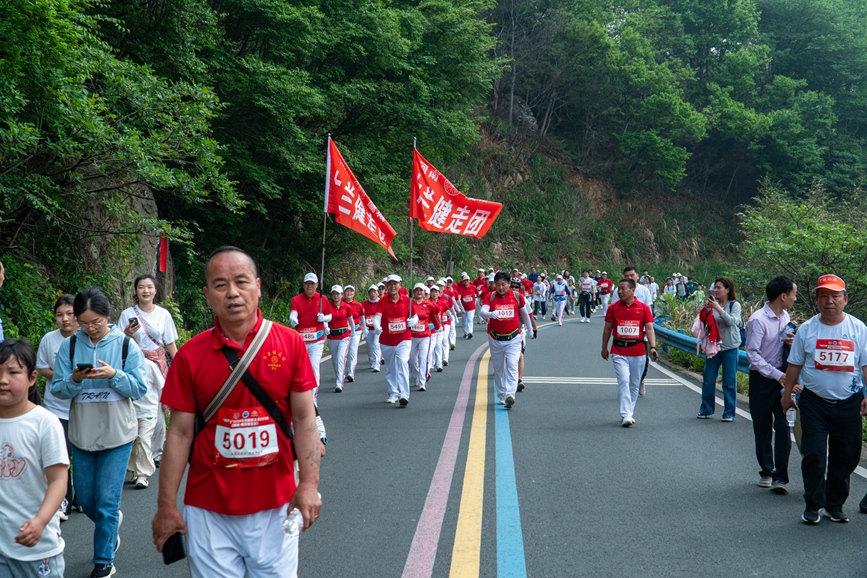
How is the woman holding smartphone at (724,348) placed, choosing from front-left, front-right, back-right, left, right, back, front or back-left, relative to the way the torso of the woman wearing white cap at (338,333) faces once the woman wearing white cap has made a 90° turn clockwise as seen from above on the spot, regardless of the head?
back-left

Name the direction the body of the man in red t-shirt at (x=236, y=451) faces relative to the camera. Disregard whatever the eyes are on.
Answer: toward the camera

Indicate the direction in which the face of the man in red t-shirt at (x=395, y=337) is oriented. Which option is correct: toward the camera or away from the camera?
toward the camera

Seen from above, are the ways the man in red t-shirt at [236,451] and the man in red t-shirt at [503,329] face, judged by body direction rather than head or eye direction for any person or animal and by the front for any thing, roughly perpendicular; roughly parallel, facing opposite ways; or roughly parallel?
roughly parallel

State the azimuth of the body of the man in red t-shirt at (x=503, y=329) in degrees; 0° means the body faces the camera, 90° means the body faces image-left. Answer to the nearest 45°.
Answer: approximately 0°

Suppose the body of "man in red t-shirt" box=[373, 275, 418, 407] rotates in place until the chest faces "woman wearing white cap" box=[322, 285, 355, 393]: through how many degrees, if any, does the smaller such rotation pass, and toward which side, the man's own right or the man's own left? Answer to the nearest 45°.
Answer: approximately 135° to the man's own right

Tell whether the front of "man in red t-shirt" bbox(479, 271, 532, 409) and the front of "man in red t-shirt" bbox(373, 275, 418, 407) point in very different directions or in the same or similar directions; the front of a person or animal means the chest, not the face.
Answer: same or similar directions

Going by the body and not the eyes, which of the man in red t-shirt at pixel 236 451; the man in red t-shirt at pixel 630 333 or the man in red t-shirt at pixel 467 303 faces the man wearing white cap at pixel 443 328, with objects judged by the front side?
the man in red t-shirt at pixel 467 303

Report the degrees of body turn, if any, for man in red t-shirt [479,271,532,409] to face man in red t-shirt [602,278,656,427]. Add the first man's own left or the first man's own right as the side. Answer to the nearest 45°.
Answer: approximately 45° to the first man's own left

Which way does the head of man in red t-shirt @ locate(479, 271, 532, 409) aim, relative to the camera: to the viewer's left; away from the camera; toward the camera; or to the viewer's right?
toward the camera

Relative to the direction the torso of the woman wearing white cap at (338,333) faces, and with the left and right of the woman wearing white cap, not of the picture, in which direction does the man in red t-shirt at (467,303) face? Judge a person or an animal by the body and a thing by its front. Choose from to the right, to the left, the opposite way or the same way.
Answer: the same way

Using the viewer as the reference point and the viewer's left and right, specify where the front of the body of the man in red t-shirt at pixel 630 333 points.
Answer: facing the viewer

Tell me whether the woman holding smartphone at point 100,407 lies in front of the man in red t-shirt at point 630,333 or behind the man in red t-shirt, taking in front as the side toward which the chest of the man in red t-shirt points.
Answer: in front

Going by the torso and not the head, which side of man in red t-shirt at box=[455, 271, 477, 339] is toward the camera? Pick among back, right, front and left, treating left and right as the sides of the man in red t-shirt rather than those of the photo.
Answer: front
